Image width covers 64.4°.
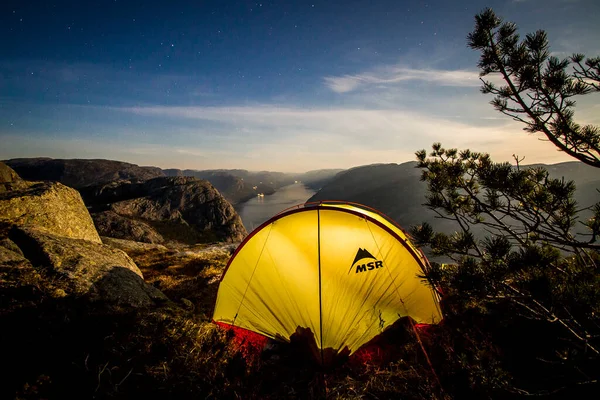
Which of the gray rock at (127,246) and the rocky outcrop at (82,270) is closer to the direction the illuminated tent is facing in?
the rocky outcrop

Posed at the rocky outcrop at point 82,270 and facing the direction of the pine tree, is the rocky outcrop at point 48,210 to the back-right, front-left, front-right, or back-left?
back-left

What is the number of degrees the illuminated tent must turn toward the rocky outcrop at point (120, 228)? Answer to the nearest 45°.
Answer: approximately 135° to its right

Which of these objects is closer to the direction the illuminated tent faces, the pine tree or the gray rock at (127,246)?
the pine tree

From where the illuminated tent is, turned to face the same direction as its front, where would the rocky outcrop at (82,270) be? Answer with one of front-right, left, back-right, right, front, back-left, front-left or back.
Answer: right

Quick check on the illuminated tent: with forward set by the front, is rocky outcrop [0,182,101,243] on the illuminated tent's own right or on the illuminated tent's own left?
on the illuminated tent's own right

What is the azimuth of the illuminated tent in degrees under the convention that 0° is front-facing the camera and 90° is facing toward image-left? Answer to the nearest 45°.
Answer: approximately 0°
